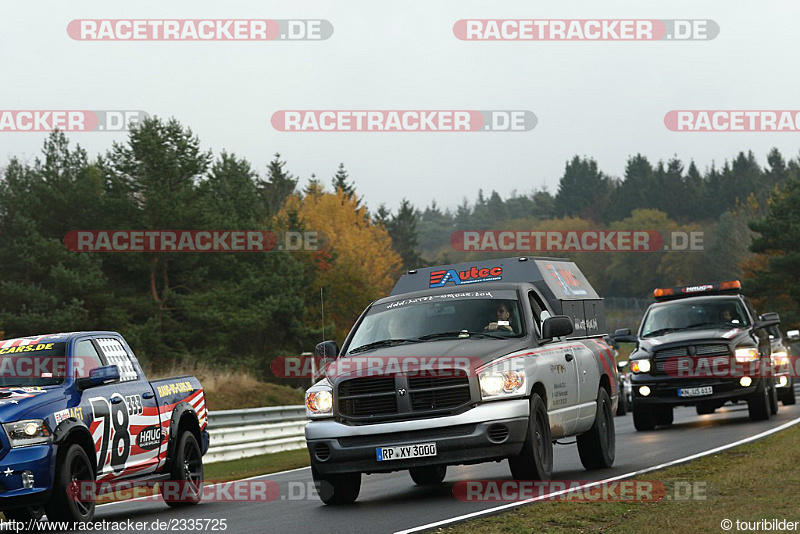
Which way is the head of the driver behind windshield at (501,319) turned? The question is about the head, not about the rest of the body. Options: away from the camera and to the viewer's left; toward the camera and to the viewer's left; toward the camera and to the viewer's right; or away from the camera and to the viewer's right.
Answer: toward the camera and to the viewer's left

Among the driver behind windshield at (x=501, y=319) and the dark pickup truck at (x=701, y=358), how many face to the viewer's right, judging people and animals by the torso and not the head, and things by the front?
0

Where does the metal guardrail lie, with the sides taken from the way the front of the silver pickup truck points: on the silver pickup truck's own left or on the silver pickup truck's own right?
on the silver pickup truck's own right

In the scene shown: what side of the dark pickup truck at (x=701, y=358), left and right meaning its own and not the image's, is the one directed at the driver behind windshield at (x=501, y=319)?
front

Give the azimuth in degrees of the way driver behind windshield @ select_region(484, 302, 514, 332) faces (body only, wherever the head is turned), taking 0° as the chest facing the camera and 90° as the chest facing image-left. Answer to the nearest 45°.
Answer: approximately 45°

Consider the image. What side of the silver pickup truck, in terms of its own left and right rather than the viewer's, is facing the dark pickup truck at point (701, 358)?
back

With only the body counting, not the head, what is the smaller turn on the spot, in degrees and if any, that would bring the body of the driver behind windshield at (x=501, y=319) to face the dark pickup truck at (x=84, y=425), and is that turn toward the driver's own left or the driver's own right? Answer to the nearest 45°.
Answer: approximately 45° to the driver's own right

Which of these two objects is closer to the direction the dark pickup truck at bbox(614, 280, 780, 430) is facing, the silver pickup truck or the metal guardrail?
the silver pickup truck

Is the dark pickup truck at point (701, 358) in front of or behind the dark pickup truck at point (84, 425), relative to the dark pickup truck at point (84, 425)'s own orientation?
behind

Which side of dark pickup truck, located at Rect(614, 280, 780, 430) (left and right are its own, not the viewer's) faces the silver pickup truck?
front
